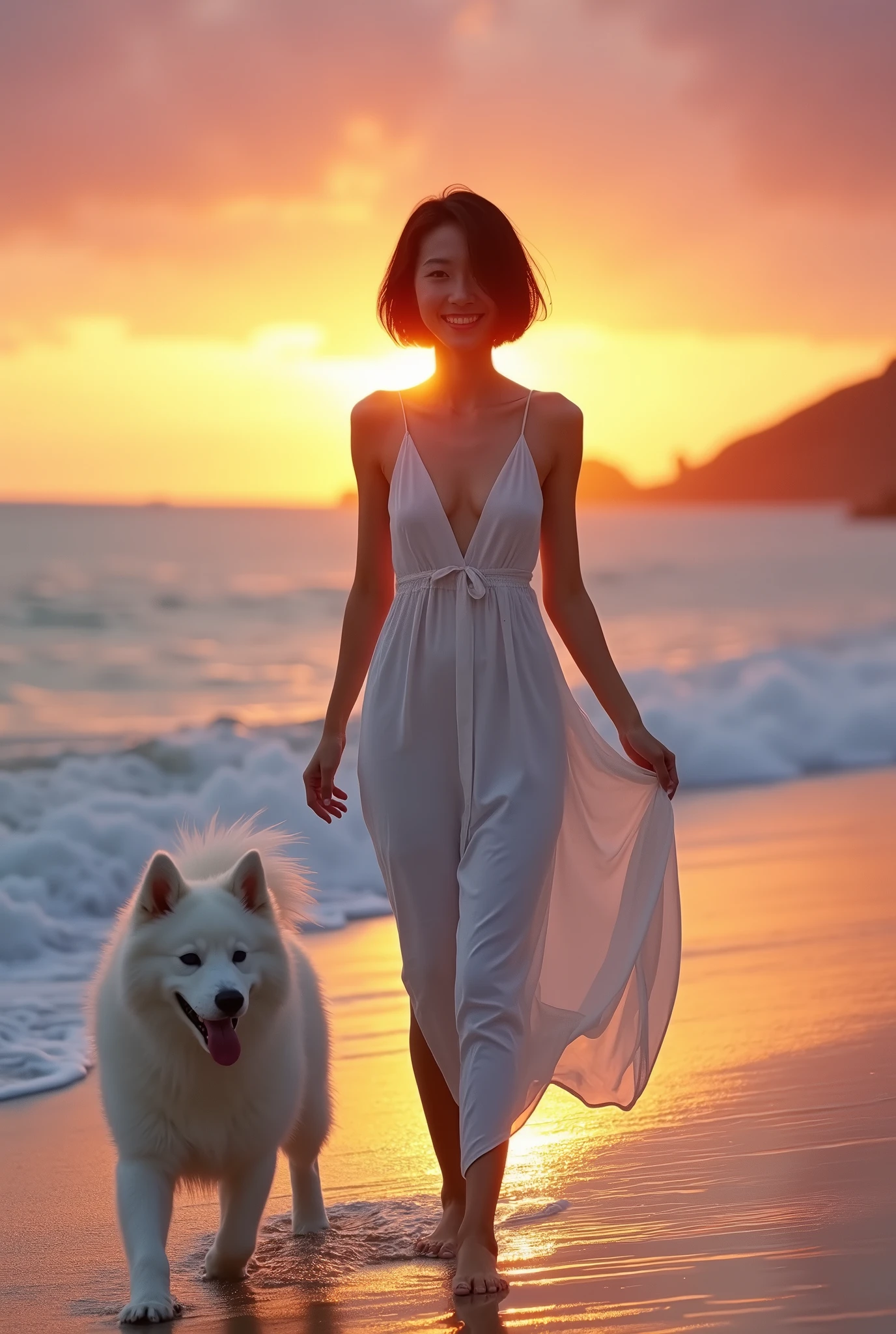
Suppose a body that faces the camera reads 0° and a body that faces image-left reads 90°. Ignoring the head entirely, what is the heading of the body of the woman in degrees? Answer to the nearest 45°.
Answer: approximately 0°

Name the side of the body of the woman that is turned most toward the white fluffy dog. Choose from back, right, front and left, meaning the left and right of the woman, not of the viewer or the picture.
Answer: right
